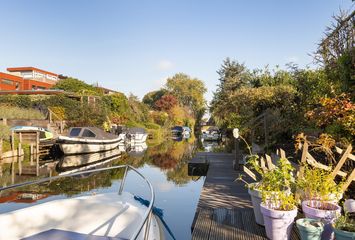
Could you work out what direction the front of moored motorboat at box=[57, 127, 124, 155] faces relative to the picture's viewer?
facing the viewer and to the left of the viewer

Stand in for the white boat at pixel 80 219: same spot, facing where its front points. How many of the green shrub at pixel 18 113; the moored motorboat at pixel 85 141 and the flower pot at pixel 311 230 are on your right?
1

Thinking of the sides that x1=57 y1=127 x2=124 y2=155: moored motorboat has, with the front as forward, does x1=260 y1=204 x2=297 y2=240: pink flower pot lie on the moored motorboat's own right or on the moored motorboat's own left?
on the moored motorboat's own left

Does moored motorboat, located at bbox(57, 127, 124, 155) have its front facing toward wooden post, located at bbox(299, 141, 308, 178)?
no

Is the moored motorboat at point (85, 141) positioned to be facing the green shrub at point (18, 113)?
no

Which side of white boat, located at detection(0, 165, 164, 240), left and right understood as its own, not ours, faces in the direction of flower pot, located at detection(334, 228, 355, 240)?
right

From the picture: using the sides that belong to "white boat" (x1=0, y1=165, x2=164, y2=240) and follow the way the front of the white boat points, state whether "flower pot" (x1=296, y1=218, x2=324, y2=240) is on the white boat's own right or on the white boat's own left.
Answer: on the white boat's own right

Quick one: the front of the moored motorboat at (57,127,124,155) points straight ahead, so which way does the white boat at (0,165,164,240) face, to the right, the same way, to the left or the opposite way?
the opposite way

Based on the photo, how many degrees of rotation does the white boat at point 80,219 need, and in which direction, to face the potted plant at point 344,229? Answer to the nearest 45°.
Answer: approximately 90° to its right

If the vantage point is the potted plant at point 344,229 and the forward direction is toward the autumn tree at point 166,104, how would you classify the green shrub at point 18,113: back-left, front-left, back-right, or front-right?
front-left

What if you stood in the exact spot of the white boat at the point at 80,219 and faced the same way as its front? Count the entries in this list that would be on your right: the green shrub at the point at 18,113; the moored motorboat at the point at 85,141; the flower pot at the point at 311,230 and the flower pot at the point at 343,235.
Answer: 2

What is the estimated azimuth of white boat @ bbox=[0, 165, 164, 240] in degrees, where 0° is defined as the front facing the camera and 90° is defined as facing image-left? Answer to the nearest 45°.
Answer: approximately 225°

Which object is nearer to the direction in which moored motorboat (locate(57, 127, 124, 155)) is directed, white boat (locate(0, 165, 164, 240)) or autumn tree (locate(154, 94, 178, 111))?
the white boat

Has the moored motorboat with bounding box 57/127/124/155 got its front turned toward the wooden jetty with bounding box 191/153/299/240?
no
